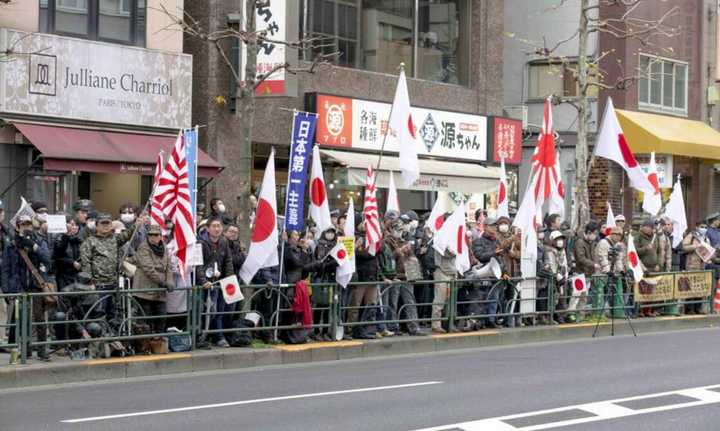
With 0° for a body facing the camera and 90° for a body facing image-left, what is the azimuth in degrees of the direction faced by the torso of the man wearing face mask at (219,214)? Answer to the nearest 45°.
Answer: approximately 315°

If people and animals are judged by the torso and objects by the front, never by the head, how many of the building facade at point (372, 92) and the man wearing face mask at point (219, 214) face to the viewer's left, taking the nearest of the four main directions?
0

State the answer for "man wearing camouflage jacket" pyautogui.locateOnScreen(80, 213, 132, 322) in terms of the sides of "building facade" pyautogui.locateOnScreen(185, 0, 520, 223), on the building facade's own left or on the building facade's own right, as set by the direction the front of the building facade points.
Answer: on the building facade's own right

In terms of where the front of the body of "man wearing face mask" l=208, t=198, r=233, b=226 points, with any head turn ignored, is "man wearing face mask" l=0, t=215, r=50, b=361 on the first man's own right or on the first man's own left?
on the first man's own right

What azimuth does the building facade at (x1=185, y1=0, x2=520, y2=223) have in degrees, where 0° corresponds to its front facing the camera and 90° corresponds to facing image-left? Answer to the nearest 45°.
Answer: approximately 315°

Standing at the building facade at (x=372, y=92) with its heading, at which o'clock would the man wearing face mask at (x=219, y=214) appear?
The man wearing face mask is roughly at 2 o'clock from the building facade.

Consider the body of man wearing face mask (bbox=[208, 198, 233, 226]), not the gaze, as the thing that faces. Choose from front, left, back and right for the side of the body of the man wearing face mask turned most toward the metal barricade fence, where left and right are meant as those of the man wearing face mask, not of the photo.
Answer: front

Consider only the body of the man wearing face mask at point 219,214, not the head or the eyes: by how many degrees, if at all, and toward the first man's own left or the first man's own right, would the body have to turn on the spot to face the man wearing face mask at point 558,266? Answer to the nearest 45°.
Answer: approximately 45° to the first man's own left
